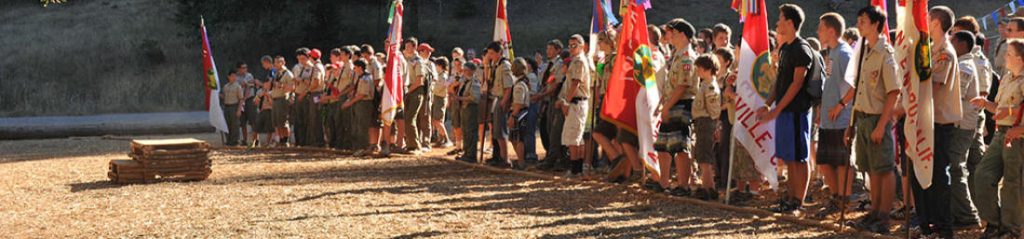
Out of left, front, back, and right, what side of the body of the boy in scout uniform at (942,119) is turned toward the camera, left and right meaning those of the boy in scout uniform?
left

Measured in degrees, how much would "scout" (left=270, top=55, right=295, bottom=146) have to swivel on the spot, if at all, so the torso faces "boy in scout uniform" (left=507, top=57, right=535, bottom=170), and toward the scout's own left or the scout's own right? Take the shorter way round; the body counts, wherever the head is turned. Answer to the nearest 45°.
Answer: approximately 90° to the scout's own left

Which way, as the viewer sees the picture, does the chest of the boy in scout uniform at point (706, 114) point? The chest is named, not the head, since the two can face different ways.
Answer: to the viewer's left

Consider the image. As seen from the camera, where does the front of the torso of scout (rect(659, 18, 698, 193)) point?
to the viewer's left

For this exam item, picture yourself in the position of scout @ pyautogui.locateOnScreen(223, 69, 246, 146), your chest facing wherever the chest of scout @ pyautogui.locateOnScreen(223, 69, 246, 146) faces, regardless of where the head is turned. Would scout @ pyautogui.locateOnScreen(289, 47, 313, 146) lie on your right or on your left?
on your left

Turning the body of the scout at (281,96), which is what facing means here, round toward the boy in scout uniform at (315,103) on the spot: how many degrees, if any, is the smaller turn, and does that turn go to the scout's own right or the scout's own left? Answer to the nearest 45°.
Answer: approximately 90° to the scout's own left

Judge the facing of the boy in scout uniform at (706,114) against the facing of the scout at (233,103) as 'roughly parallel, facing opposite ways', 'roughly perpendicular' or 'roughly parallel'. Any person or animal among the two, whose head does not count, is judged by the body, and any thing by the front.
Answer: roughly perpendicular

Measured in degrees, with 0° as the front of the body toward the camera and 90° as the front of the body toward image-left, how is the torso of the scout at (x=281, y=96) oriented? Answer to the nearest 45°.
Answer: approximately 45°

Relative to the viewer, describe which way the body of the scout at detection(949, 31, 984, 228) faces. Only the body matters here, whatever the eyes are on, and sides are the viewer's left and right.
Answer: facing to the left of the viewer
